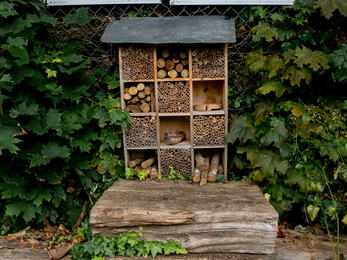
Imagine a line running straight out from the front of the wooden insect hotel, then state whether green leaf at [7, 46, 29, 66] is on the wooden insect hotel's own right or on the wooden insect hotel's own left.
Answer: on the wooden insect hotel's own right

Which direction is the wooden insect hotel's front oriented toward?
toward the camera

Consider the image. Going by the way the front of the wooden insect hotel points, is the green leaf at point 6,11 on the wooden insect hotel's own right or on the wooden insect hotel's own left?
on the wooden insect hotel's own right
